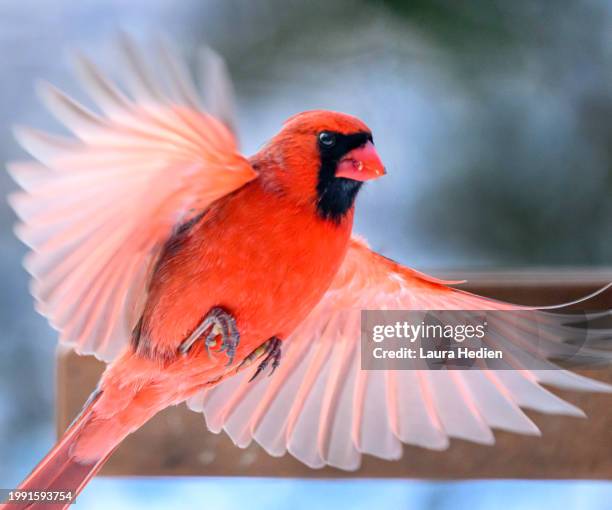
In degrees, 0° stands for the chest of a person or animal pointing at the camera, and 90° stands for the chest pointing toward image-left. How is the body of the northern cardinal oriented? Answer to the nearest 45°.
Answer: approximately 315°
